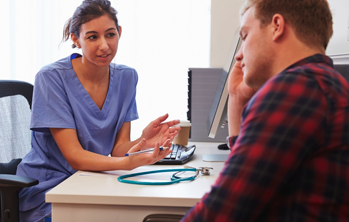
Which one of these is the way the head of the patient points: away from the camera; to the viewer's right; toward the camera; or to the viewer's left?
to the viewer's left

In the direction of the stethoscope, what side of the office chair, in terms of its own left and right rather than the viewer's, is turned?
front

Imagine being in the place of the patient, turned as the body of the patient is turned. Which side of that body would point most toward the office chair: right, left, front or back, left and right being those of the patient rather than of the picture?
front

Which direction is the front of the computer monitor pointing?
to the viewer's left

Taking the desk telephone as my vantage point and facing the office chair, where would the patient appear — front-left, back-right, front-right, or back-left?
back-left

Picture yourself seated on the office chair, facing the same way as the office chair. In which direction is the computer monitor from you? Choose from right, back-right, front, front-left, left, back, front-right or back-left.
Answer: front

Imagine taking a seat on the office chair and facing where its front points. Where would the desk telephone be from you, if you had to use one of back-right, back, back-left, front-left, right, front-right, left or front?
front

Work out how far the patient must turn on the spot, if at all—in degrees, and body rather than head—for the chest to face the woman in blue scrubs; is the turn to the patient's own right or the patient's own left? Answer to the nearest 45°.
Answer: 0° — they already face them

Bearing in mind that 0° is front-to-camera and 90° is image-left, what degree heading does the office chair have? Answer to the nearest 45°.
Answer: approximately 315°

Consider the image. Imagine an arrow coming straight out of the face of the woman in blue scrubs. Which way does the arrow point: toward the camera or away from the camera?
toward the camera

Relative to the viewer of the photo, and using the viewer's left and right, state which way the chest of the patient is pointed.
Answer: facing away from the viewer and to the left of the viewer

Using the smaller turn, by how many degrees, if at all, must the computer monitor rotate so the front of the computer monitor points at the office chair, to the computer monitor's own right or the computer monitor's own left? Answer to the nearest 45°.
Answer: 0° — it already faces it

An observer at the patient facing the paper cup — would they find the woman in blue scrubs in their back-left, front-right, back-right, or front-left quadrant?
front-left

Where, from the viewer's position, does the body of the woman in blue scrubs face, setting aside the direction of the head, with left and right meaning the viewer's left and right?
facing the viewer and to the right of the viewer

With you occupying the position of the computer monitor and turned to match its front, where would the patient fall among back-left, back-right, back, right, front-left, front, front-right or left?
left
